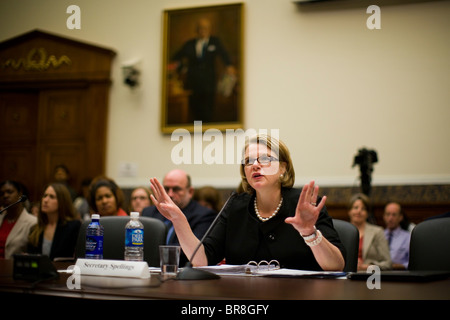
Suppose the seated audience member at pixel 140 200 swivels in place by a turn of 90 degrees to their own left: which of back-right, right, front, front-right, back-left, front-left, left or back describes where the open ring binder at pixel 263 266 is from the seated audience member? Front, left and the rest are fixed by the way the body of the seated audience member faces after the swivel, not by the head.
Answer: front-right

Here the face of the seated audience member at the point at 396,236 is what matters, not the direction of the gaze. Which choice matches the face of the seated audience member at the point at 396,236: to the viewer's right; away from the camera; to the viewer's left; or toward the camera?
toward the camera

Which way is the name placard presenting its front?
toward the camera

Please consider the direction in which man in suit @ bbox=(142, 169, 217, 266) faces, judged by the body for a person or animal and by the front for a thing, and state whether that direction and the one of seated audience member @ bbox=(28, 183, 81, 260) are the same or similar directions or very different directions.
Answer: same or similar directions

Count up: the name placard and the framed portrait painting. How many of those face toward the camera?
2

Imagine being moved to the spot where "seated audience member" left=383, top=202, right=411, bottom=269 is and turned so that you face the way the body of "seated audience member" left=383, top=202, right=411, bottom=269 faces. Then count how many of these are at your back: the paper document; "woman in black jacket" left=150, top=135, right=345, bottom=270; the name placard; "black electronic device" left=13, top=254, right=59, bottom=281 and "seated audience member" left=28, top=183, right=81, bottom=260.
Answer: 0

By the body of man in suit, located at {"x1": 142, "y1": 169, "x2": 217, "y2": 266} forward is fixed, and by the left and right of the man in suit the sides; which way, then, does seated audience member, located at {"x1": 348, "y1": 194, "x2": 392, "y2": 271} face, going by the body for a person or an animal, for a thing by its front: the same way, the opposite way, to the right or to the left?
the same way

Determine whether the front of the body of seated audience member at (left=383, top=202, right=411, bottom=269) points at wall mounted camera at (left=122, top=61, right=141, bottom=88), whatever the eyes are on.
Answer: no

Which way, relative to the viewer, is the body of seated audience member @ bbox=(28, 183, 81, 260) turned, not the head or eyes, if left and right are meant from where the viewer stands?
facing the viewer and to the left of the viewer

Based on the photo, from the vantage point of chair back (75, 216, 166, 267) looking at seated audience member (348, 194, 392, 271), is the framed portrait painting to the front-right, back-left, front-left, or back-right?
front-left

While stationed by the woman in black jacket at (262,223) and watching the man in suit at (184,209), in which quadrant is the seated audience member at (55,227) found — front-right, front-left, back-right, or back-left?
front-left

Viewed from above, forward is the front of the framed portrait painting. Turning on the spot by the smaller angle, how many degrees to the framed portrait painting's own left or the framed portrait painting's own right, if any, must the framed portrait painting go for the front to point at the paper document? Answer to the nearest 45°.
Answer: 0° — it already faces it

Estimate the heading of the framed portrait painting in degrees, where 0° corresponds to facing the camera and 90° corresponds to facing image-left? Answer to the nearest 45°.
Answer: approximately 0°

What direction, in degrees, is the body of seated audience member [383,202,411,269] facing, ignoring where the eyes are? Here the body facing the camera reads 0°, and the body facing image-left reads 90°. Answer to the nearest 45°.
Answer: approximately 45°

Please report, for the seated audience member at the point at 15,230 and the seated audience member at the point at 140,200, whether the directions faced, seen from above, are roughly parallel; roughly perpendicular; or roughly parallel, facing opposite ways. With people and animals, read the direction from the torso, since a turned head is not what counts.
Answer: roughly parallel

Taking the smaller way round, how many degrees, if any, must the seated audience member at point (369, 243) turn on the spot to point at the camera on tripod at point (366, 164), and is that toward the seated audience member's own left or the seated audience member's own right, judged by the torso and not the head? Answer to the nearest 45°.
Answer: approximately 135° to the seated audience member's own right
